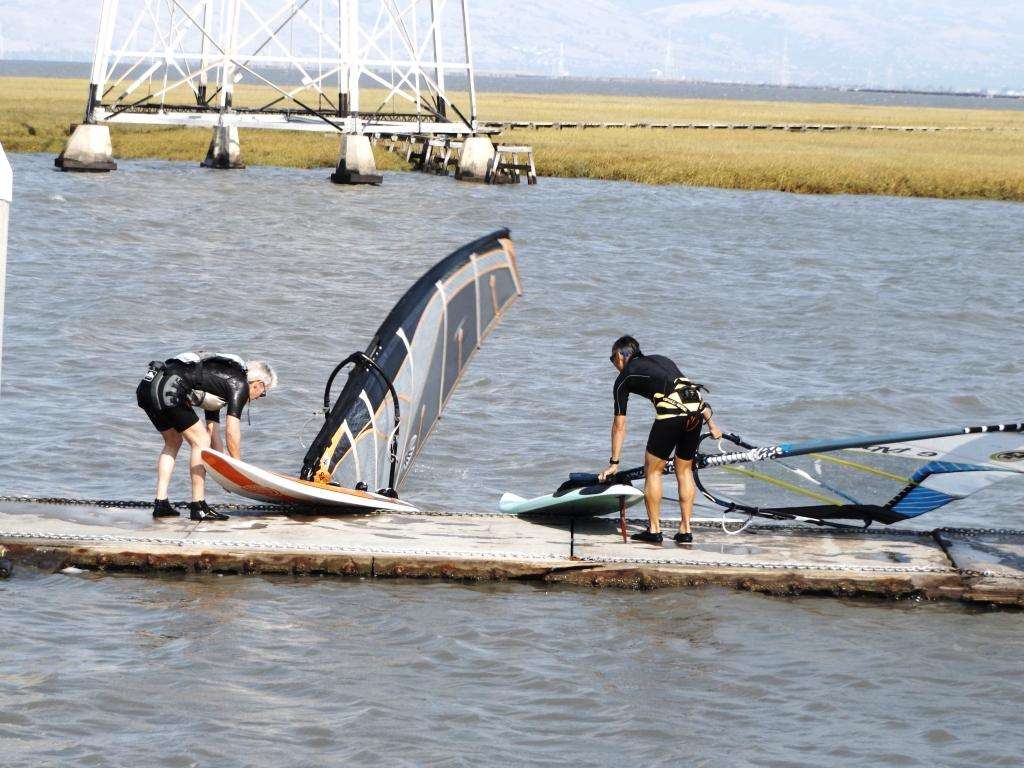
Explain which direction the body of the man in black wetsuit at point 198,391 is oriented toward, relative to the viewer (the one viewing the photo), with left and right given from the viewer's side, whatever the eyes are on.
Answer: facing to the right of the viewer

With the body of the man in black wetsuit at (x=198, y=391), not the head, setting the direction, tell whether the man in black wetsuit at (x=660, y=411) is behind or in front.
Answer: in front

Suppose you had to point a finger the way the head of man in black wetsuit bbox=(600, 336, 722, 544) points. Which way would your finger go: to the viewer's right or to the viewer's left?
to the viewer's left

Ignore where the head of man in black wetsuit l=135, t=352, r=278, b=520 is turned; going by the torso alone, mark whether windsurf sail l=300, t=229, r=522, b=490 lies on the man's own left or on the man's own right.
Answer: on the man's own left
